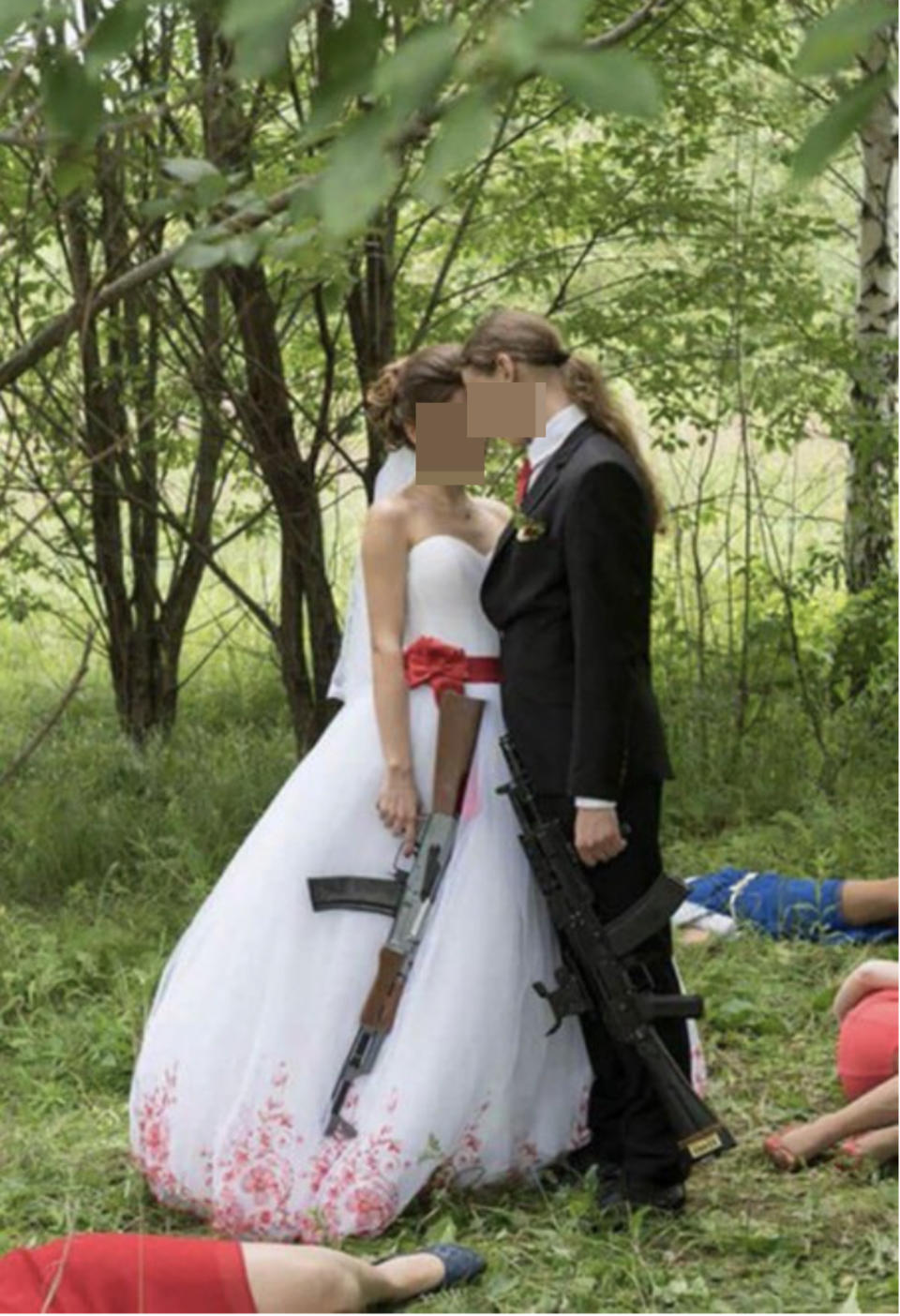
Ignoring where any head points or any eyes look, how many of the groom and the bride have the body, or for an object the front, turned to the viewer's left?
1

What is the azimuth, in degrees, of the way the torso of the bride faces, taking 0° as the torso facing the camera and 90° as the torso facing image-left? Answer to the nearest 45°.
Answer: approximately 315°

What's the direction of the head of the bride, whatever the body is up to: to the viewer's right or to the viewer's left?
to the viewer's right

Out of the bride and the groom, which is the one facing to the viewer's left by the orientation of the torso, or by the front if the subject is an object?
the groom

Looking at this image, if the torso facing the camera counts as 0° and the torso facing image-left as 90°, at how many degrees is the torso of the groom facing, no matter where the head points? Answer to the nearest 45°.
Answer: approximately 90°
